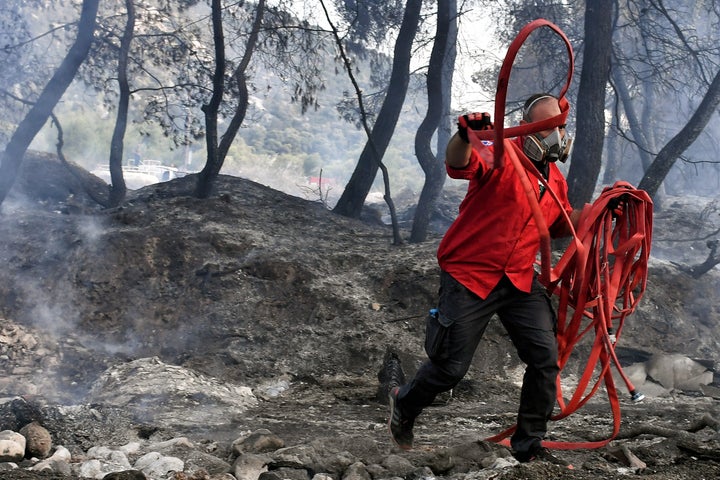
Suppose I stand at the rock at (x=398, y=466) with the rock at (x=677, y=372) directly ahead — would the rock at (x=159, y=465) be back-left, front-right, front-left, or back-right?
back-left

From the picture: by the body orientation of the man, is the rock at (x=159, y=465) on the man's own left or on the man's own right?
on the man's own right

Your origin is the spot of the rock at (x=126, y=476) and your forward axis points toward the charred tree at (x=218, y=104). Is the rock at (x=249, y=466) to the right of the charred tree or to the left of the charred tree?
right

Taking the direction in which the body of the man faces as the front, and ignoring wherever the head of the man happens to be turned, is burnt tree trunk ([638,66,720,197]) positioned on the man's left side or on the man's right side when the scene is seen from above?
on the man's left side

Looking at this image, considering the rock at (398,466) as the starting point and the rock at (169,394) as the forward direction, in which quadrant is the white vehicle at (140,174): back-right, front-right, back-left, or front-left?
front-right
